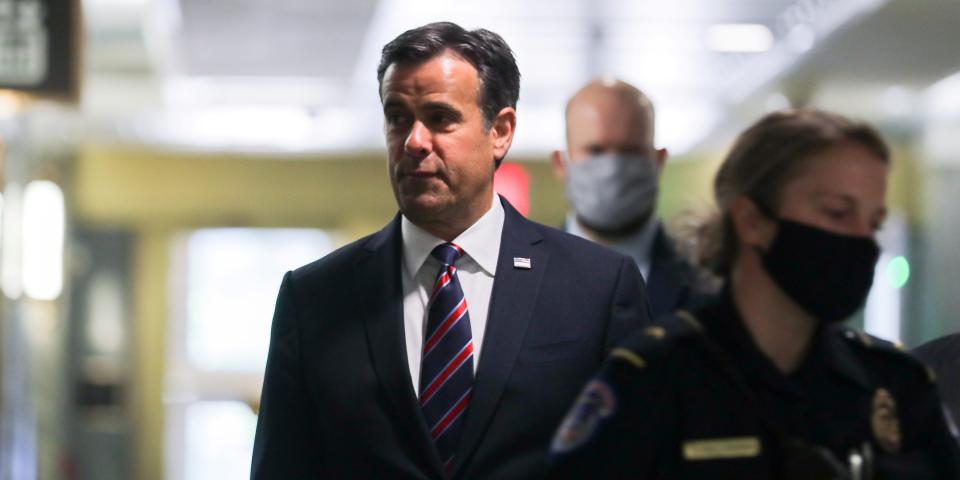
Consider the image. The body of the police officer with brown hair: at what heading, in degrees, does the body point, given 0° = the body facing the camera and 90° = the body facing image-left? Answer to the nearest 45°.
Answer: approximately 315°

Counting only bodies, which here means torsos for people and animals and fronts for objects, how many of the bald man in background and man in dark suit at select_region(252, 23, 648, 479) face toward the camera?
2

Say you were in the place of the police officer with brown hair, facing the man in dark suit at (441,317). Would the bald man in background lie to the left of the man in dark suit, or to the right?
right

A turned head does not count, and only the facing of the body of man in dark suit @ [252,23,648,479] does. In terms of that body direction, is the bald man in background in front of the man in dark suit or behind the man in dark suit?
behind

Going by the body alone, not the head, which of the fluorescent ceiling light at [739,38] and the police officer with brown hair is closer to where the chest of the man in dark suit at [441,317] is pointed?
the police officer with brown hair

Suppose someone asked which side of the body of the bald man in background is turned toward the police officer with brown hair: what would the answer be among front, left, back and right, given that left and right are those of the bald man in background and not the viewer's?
front

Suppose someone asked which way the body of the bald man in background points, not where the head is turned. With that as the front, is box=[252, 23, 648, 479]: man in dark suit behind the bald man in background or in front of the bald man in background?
in front

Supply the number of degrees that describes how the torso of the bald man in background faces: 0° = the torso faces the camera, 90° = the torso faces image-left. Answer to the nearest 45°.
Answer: approximately 0°

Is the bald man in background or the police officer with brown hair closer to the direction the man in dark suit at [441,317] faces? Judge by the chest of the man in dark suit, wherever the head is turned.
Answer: the police officer with brown hair
